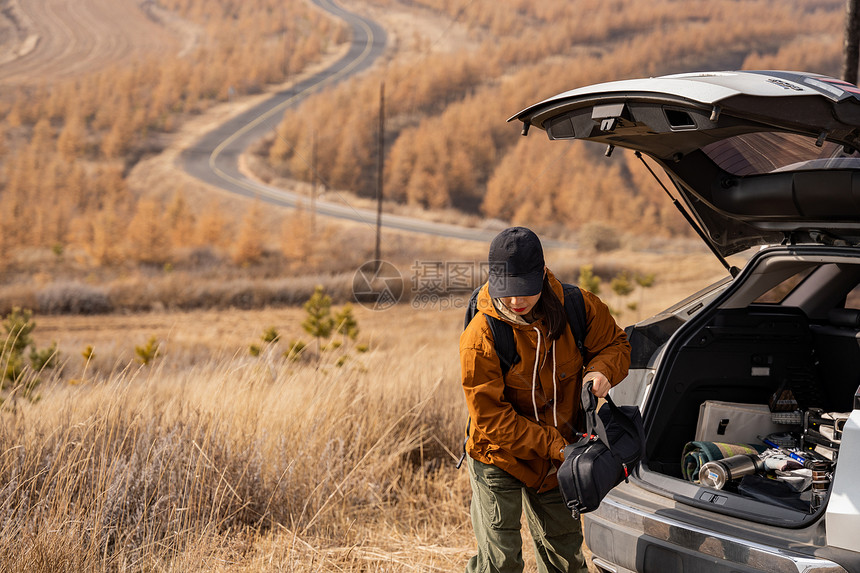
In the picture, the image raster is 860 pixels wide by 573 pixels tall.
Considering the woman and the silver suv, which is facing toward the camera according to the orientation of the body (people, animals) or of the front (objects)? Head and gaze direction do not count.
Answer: the woman

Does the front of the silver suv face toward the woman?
no

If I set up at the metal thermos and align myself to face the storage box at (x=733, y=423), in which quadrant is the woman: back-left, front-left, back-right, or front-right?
back-left

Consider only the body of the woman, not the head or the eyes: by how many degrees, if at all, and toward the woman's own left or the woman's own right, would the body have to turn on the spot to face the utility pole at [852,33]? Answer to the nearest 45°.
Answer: approximately 135° to the woman's own left

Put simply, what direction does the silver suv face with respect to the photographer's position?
facing away from the viewer and to the right of the viewer

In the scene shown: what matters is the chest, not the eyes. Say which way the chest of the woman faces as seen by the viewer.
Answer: toward the camera

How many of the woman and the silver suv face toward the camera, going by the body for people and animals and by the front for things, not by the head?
1

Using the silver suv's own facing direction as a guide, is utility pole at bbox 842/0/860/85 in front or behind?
in front
